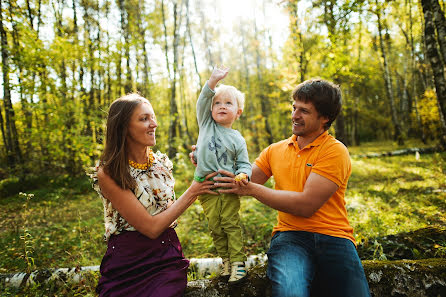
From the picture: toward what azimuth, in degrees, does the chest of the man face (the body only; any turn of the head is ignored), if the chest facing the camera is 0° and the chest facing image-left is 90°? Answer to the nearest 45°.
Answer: approximately 45°

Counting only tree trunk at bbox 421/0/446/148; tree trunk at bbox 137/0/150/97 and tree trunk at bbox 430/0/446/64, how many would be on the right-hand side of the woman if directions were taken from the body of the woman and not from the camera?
0

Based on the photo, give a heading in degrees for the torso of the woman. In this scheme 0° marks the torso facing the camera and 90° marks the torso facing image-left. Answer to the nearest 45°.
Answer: approximately 315°

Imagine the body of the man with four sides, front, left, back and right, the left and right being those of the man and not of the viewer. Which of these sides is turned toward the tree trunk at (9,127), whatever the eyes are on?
right

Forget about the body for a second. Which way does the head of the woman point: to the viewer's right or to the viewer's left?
to the viewer's right

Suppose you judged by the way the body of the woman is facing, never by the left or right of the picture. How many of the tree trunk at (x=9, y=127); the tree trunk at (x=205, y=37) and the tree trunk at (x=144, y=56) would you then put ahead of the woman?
0

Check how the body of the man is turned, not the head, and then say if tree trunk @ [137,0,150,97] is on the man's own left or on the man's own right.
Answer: on the man's own right

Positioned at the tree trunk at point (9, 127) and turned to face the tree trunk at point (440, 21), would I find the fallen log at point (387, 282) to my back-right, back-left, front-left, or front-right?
front-right

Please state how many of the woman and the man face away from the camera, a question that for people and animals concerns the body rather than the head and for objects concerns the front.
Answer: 0

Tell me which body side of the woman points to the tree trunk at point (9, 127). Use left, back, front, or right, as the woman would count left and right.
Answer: back

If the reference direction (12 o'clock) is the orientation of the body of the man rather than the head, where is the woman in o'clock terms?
The woman is roughly at 1 o'clock from the man.

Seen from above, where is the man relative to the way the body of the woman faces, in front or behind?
in front

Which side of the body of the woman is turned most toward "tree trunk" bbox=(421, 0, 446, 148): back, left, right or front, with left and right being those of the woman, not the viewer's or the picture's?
left
